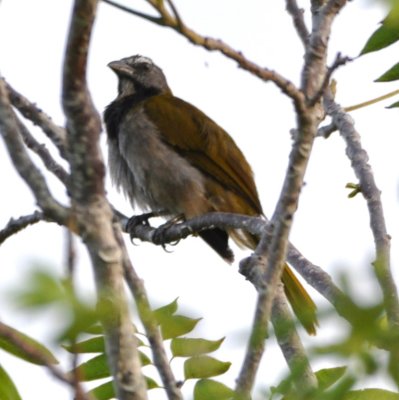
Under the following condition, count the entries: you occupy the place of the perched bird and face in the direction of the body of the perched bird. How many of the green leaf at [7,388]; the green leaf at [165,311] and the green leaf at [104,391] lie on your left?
3

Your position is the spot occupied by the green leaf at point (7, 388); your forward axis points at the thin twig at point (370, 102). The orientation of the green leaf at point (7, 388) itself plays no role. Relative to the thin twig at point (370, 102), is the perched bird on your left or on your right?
left

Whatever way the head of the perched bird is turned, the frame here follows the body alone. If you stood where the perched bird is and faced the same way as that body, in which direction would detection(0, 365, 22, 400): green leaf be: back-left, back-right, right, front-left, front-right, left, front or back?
front

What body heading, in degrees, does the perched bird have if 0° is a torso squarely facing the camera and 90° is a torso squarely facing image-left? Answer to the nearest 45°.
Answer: approximately 90°

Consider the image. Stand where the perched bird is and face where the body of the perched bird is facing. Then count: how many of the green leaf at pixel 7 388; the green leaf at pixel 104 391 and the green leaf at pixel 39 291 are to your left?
3

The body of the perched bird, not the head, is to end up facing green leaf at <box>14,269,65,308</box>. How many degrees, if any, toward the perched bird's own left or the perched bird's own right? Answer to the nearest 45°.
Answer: approximately 90° to the perched bird's own left
